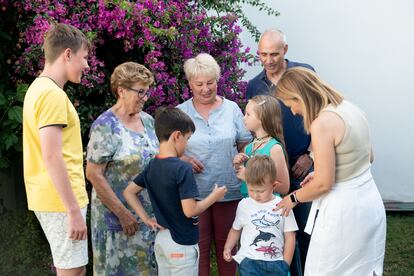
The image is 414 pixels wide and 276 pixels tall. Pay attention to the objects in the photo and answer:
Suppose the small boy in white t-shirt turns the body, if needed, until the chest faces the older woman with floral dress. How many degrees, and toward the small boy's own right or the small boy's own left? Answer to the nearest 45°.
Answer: approximately 90° to the small boy's own right

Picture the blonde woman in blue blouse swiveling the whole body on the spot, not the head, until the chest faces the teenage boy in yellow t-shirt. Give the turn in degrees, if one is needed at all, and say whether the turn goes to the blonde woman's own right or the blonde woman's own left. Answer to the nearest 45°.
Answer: approximately 45° to the blonde woman's own right

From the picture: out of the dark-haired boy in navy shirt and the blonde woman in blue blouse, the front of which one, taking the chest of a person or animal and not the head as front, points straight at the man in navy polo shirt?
the dark-haired boy in navy shirt

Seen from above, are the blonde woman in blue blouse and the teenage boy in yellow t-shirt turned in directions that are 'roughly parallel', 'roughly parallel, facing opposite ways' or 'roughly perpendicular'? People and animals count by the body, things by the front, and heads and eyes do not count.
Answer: roughly perpendicular

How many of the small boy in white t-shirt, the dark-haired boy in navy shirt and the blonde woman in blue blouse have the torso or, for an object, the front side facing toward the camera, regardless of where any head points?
2

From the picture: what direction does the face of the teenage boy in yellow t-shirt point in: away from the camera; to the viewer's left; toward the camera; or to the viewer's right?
to the viewer's right

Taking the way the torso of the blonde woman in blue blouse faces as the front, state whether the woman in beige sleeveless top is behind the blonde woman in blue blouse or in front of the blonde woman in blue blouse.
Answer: in front

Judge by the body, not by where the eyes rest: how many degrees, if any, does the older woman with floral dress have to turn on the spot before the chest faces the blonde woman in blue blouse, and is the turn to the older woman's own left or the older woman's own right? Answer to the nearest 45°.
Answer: approximately 90° to the older woman's own left

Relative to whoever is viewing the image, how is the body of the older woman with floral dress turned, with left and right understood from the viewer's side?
facing the viewer and to the right of the viewer

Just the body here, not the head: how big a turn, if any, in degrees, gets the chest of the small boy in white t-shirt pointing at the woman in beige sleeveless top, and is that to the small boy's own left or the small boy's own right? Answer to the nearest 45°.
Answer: approximately 45° to the small boy's own left

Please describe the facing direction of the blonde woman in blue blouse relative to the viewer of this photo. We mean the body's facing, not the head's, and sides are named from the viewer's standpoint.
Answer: facing the viewer

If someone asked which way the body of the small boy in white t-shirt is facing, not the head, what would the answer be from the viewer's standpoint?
toward the camera

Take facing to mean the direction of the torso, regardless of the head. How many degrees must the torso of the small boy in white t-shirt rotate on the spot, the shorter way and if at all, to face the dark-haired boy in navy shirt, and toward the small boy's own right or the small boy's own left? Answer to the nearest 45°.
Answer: approximately 90° to the small boy's own right

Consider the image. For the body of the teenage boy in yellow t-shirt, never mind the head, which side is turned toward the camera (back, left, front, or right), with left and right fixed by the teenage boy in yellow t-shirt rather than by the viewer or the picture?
right

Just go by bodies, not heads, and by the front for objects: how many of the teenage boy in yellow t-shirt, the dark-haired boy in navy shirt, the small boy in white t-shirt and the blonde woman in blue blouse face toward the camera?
2

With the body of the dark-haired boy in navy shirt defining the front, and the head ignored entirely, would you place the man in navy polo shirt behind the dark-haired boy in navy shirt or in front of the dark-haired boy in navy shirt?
in front

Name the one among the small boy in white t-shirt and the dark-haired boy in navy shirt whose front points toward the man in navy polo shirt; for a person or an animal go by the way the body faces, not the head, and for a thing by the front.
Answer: the dark-haired boy in navy shirt
